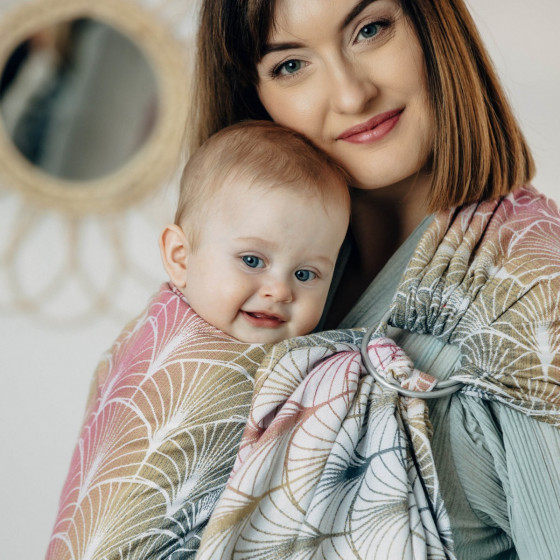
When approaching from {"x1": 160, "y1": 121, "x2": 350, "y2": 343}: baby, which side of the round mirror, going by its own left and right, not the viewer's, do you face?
front

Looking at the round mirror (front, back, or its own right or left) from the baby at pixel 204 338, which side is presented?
front

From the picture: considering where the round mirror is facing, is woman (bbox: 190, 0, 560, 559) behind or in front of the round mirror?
in front

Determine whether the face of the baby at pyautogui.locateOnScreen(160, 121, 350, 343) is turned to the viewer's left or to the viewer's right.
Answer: to the viewer's right

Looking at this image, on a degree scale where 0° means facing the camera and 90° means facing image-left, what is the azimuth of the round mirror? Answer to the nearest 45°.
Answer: approximately 0°
